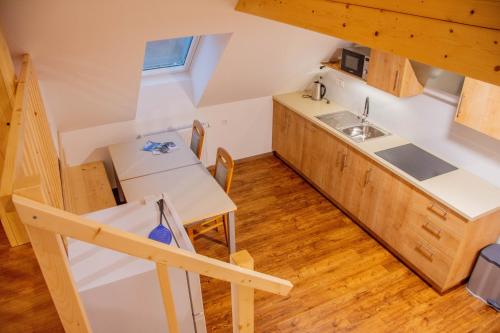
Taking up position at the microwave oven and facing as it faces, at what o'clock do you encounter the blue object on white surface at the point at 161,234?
The blue object on white surface is roughly at 11 o'clock from the microwave oven.

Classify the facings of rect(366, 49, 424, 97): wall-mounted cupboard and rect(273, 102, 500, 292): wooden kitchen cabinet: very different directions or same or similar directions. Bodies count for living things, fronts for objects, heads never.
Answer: same or similar directions

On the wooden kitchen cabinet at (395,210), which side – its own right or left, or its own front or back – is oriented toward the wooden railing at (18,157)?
front

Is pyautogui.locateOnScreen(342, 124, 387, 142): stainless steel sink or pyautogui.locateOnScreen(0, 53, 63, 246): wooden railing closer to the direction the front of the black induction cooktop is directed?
the wooden railing

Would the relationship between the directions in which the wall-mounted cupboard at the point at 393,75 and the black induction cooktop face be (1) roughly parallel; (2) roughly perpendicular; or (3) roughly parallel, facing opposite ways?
roughly parallel

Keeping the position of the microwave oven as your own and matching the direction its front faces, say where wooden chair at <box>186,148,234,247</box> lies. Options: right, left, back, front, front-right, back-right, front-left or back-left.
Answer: front

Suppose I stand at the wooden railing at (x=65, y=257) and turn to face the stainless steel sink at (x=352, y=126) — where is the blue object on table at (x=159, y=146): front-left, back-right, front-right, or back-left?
front-left

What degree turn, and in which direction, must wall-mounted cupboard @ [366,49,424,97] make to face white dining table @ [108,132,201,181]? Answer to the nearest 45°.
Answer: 0° — it already faces it

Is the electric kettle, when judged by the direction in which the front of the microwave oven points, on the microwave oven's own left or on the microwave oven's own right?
on the microwave oven's own right

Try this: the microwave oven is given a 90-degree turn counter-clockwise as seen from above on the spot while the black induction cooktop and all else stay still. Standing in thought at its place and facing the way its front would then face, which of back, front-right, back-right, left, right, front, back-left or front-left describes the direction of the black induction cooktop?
front

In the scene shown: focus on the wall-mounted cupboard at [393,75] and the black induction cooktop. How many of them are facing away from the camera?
0

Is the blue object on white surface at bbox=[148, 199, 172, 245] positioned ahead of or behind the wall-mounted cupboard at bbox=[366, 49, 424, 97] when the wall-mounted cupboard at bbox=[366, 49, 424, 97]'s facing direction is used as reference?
ahead

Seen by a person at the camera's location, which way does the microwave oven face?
facing the viewer and to the left of the viewer

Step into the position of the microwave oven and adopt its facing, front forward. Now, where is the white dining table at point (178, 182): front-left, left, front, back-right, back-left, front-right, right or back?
front

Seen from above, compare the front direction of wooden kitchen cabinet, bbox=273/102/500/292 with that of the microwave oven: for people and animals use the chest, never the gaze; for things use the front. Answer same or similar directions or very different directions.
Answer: same or similar directions

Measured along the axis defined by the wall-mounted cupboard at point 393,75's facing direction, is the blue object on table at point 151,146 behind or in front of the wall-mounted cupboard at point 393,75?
in front

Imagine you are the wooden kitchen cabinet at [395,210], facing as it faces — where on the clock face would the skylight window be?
The skylight window is roughly at 2 o'clock from the wooden kitchen cabinet.
